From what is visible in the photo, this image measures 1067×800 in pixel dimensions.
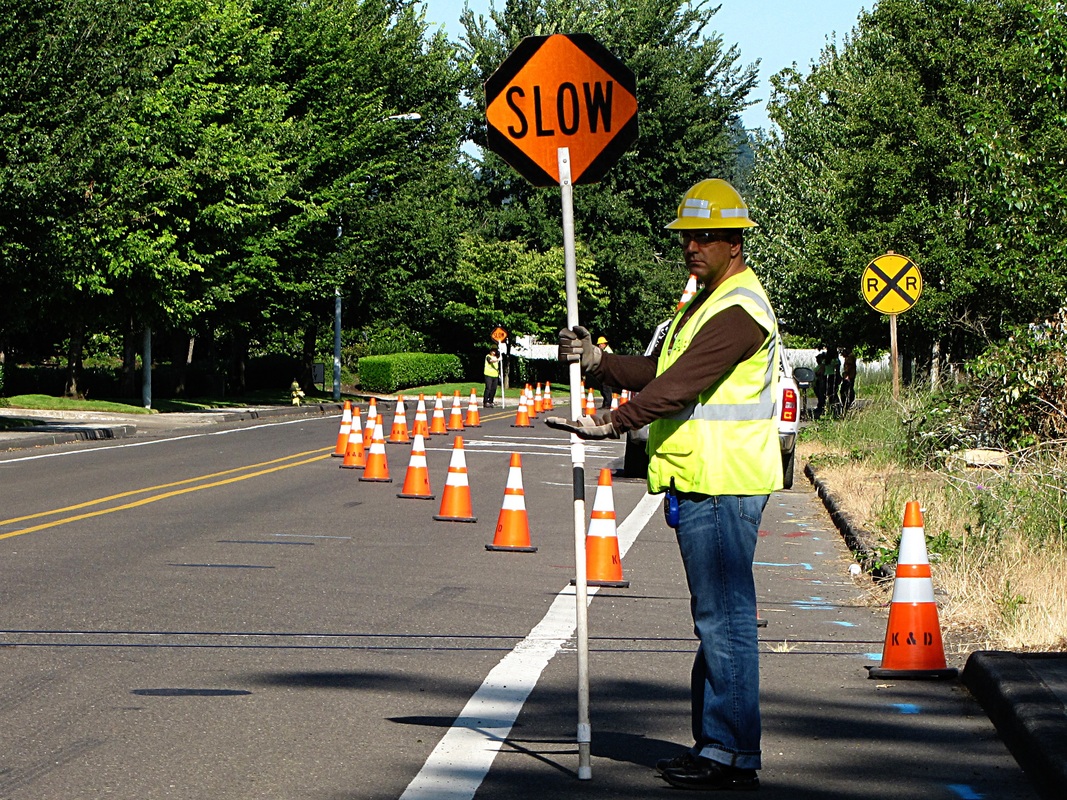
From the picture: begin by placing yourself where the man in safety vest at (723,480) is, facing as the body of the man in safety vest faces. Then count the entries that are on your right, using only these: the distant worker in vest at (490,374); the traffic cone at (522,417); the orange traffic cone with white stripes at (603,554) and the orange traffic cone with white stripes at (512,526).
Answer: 4

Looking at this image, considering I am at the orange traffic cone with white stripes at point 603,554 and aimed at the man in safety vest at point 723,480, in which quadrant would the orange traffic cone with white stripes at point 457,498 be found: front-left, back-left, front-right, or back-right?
back-right

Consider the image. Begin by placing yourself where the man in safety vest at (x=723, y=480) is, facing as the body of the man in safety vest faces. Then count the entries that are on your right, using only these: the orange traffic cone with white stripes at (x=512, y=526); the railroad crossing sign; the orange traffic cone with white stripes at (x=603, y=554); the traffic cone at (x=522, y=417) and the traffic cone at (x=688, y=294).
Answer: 5

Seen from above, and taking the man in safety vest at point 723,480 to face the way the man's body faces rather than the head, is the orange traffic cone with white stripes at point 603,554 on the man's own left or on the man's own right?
on the man's own right

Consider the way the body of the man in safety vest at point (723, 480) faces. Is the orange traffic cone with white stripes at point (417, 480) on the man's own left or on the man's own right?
on the man's own right

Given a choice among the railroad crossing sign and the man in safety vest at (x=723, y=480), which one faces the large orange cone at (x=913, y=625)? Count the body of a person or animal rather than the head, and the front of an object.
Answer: the railroad crossing sign

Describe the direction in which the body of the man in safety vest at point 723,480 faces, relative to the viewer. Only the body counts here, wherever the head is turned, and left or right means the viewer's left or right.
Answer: facing to the left of the viewer

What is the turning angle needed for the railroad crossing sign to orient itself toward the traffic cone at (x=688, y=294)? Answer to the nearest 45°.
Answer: approximately 45° to its right

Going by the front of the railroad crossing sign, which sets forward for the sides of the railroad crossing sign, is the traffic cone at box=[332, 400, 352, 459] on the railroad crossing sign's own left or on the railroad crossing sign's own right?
on the railroad crossing sign's own right

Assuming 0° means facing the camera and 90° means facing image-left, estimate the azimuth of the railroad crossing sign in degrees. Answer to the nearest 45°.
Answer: approximately 0°

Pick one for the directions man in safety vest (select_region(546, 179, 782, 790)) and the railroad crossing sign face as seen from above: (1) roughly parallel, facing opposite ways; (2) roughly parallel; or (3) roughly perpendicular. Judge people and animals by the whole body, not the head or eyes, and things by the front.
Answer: roughly perpendicular

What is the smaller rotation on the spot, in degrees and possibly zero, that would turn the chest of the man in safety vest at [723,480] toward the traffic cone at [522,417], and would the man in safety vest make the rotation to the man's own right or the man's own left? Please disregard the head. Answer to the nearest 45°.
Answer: approximately 90° to the man's own right

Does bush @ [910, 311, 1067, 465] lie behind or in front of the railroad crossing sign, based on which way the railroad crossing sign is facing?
in front

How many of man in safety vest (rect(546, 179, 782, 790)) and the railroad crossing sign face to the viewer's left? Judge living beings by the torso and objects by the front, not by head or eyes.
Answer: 1

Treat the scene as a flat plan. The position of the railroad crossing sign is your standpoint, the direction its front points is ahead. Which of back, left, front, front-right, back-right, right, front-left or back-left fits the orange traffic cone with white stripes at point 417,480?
front-right

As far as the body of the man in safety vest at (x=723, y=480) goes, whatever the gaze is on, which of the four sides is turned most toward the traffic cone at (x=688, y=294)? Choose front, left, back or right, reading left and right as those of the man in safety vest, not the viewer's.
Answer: right

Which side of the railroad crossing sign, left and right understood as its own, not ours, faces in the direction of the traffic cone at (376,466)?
right
